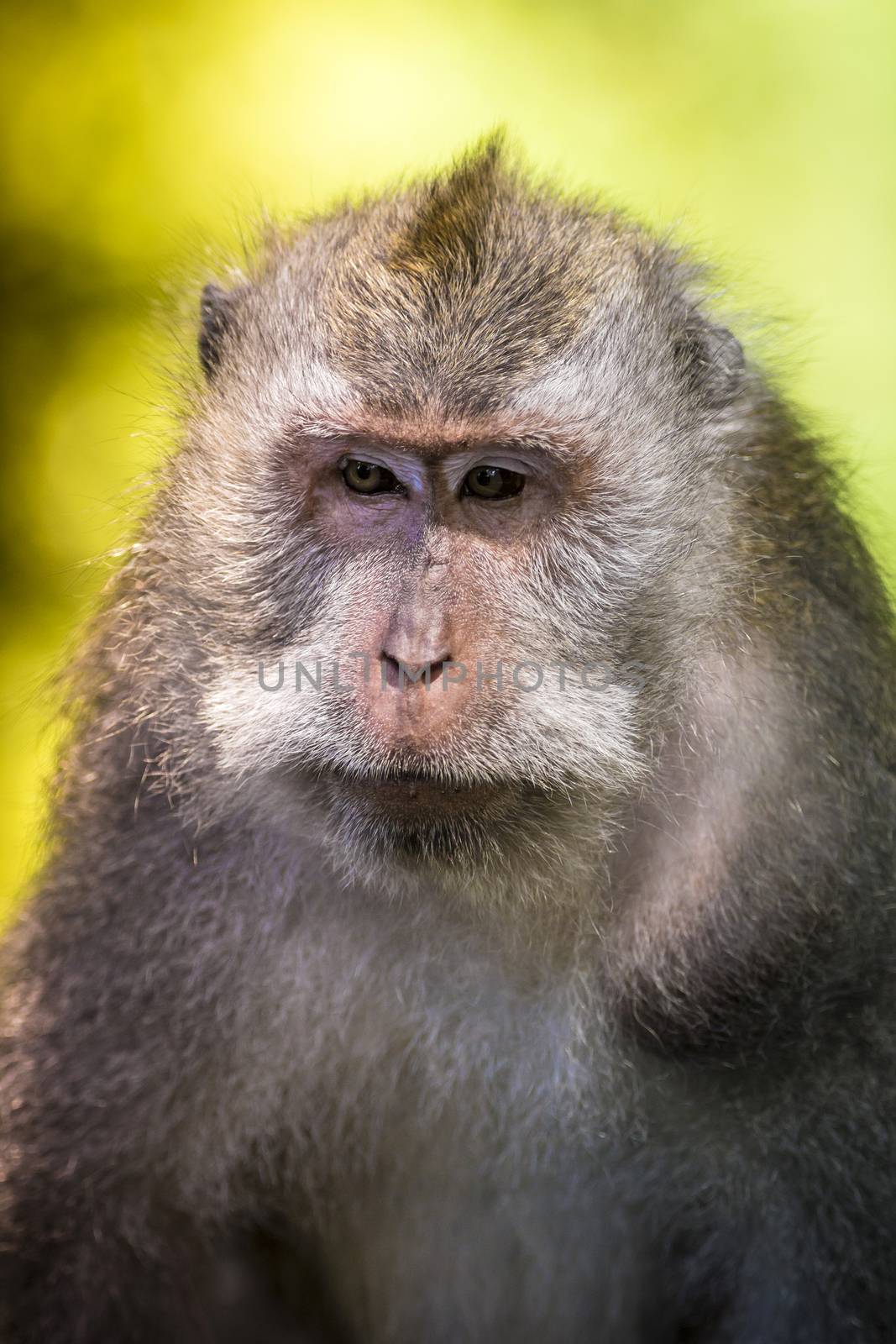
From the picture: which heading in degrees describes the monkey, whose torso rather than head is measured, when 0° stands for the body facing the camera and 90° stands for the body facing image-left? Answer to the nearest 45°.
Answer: approximately 0°
